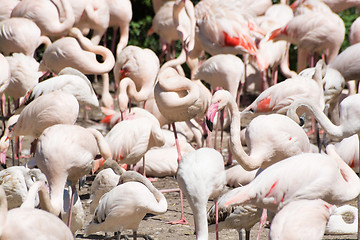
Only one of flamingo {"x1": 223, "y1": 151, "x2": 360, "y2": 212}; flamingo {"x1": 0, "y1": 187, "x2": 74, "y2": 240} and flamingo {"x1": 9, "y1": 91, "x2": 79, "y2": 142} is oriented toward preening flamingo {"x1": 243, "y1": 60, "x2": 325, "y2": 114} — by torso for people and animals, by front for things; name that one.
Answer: flamingo {"x1": 9, "y1": 91, "x2": 79, "y2": 142}

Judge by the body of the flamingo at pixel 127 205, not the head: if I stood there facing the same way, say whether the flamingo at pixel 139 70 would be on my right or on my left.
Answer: on my left

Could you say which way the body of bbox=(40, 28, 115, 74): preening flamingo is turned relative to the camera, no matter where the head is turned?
to the viewer's right

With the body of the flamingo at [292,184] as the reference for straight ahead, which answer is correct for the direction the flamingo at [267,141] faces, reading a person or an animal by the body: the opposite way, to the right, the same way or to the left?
the opposite way

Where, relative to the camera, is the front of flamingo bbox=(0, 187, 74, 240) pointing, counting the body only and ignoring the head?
to the viewer's left

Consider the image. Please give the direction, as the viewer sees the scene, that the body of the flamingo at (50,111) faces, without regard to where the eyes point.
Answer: to the viewer's right
